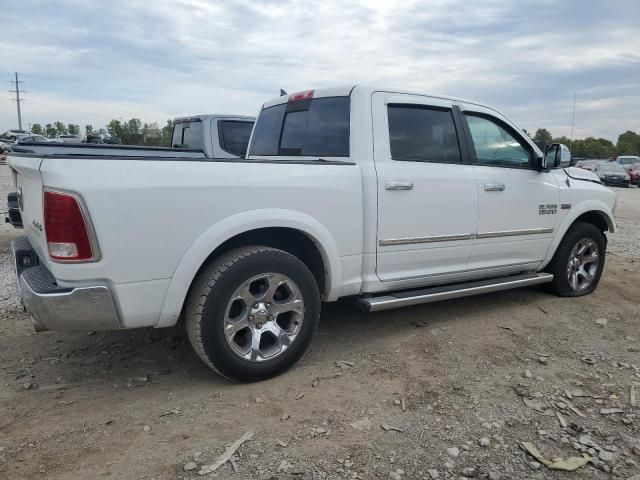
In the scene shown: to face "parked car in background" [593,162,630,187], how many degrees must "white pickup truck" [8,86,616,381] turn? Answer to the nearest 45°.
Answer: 0° — it already faces it

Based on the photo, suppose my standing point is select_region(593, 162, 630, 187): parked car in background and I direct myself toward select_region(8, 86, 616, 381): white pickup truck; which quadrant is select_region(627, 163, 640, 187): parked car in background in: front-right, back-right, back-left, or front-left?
back-left

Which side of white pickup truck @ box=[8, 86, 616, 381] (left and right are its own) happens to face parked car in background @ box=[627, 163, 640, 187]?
front

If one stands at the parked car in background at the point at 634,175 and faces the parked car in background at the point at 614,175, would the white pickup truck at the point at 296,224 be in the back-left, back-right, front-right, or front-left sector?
front-left

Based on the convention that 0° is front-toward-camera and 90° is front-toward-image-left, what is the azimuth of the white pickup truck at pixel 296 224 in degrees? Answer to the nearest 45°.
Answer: approximately 225°

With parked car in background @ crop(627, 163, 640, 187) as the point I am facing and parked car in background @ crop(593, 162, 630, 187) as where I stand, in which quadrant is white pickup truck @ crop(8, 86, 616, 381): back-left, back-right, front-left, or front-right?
back-right
